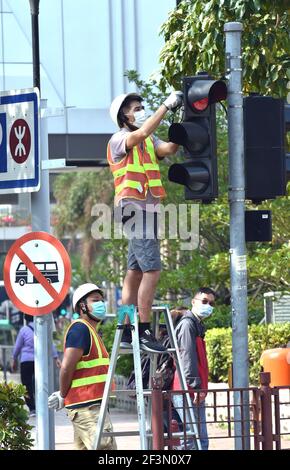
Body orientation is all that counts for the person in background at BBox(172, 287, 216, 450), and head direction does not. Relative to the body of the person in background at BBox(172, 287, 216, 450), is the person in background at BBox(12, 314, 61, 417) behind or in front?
behind

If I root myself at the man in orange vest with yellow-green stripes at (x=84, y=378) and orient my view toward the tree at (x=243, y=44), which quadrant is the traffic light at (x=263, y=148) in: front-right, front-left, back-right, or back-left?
front-right

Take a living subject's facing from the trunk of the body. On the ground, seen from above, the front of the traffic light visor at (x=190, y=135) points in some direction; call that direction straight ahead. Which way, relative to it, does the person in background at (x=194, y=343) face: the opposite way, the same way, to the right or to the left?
to the left

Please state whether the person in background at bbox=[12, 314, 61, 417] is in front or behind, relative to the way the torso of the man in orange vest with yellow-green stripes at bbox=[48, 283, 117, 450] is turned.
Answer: behind

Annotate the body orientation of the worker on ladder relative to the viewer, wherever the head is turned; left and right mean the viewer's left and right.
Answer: facing the viewer and to the right of the viewer

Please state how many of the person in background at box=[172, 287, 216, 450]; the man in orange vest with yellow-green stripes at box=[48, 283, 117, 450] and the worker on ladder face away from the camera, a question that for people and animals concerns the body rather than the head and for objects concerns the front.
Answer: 0

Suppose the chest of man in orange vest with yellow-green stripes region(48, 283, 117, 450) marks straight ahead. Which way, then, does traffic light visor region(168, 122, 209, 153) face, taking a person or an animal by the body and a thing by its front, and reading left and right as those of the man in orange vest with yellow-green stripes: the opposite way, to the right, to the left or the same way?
to the right

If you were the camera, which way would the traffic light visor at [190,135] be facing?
facing the viewer and to the left of the viewer

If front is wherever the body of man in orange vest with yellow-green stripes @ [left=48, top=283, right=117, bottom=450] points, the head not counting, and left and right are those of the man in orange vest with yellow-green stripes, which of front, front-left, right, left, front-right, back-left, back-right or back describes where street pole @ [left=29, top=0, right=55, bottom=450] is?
back
